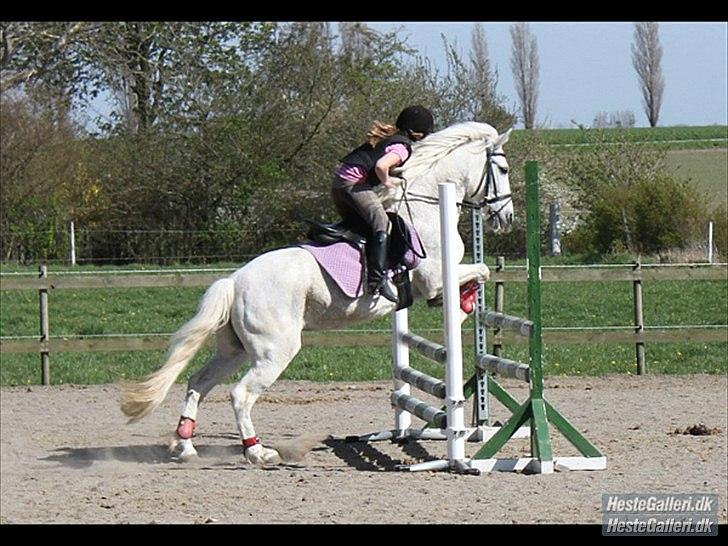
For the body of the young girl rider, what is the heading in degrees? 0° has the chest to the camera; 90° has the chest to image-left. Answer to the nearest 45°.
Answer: approximately 270°

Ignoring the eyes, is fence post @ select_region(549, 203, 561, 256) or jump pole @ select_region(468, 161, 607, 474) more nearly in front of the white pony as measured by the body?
the jump pole

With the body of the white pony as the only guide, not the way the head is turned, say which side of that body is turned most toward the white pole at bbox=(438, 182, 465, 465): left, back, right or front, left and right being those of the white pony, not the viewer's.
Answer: front

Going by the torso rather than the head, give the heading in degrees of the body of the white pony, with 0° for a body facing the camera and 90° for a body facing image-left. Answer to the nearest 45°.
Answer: approximately 270°

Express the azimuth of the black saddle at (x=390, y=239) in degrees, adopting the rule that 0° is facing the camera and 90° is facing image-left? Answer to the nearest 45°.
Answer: approximately 270°

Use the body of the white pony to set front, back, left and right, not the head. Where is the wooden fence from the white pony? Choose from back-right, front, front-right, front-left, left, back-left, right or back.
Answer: left
